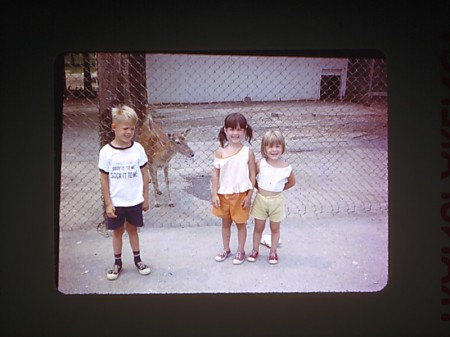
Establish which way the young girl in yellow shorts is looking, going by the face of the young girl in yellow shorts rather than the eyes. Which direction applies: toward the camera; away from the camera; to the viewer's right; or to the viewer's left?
toward the camera

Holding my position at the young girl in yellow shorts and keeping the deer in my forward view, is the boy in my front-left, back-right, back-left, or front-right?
front-left

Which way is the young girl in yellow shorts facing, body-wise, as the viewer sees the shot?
toward the camera

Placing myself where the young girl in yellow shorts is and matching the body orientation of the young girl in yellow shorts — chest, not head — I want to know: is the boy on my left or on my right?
on my right

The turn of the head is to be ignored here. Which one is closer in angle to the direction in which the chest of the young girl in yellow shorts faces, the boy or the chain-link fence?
the boy
